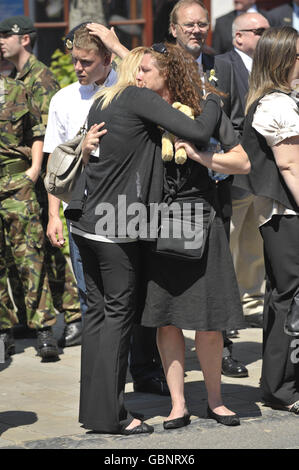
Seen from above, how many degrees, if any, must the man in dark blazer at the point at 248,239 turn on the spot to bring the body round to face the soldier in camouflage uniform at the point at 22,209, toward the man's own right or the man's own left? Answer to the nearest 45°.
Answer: approximately 90° to the man's own right

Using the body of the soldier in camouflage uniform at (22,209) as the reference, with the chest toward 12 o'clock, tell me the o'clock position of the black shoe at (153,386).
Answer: The black shoe is roughly at 11 o'clock from the soldier in camouflage uniform.

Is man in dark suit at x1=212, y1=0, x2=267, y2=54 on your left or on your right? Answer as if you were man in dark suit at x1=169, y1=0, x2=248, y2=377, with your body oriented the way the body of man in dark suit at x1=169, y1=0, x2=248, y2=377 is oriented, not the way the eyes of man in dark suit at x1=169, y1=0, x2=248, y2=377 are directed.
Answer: on your left

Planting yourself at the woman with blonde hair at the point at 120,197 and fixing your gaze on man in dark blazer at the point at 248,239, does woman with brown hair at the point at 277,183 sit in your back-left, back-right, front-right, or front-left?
front-right

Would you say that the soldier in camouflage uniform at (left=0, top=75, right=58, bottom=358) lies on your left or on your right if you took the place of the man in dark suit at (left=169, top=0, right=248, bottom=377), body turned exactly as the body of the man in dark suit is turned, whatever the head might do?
on your right
